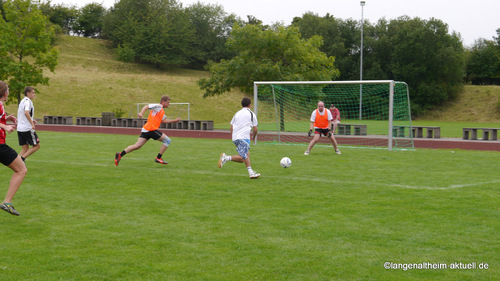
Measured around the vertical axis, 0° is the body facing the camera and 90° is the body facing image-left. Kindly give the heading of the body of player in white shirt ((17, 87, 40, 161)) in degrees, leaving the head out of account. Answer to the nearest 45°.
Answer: approximately 270°

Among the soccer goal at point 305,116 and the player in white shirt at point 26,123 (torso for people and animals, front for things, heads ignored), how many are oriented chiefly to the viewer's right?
1

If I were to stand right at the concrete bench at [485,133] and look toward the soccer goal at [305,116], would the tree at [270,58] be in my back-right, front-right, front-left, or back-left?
front-right

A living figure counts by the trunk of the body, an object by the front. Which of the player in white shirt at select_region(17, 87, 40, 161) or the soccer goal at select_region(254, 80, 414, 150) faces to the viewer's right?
the player in white shirt

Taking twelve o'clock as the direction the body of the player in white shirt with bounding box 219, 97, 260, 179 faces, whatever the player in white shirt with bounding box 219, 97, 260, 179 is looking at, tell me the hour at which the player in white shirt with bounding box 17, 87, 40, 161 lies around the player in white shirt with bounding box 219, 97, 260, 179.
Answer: the player in white shirt with bounding box 17, 87, 40, 161 is roughly at 8 o'clock from the player in white shirt with bounding box 219, 97, 260, 179.

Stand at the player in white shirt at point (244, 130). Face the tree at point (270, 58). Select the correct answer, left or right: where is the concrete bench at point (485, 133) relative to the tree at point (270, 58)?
right

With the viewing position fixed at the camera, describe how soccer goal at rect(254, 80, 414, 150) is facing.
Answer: facing the viewer and to the left of the viewer

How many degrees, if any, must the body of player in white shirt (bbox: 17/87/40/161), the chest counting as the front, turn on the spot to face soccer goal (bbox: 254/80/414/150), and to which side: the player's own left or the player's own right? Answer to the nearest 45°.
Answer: approximately 45° to the player's own left

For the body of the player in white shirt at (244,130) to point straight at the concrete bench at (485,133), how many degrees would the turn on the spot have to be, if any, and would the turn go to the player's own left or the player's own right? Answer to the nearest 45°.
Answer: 0° — they already face it

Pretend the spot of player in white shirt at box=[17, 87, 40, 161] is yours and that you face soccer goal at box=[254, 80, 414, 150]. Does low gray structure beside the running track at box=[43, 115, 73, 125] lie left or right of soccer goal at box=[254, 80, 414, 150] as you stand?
left

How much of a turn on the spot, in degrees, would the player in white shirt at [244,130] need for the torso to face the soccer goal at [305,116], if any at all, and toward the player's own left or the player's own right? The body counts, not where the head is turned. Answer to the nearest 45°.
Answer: approximately 45° to the player's own left

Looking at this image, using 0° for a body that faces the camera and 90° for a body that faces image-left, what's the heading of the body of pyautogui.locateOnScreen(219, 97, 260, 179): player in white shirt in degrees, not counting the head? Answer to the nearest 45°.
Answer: approximately 225°
